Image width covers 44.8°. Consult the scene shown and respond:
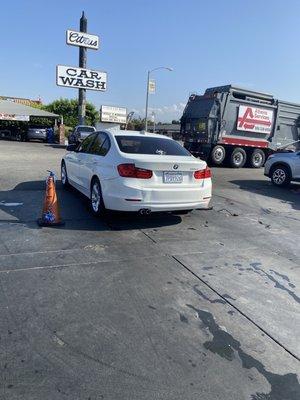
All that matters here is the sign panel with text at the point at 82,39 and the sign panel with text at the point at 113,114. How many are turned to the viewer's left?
0

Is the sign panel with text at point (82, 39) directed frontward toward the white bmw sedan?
yes

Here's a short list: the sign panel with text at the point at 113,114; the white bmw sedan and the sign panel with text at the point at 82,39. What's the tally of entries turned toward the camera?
2

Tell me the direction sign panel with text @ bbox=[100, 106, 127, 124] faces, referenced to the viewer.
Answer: facing the viewer

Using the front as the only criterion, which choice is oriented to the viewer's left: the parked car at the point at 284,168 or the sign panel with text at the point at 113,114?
the parked car

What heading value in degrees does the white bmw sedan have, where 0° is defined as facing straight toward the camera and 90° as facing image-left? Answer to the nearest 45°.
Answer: approximately 135°

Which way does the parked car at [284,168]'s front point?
to the viewer's left

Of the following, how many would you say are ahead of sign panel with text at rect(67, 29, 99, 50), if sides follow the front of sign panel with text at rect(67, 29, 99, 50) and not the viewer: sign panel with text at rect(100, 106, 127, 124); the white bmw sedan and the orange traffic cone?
2

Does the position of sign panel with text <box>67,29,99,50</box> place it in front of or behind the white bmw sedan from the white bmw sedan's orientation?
in front

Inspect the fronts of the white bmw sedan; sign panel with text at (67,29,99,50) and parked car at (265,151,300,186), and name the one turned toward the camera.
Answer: the sign panel with text
